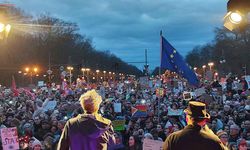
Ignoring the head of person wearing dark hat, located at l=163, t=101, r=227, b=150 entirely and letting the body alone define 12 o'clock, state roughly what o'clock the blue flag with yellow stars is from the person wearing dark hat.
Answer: The blue flag with yellow stars is roughly at 12 o'clock from the person wearing dark hat.

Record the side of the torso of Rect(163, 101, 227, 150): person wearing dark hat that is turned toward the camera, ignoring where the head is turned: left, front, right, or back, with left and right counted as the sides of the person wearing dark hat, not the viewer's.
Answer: back

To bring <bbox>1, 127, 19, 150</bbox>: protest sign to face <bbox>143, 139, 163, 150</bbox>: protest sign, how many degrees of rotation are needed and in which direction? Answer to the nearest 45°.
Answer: approximately 45° to its left

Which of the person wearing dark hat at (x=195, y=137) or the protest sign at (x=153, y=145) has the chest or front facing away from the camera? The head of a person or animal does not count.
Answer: the person wearing dark hat

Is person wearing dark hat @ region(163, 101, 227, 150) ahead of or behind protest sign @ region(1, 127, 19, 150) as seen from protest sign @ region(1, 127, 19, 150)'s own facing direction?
ahead

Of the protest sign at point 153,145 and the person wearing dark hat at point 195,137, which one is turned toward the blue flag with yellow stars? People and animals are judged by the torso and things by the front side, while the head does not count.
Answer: the person wearing dark hat

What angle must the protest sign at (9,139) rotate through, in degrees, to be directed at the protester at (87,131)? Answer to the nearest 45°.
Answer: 0° — it already faces them

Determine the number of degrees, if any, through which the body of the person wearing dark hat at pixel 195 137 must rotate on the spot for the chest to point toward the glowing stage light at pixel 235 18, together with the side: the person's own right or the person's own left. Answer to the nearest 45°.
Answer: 0° — they already face it

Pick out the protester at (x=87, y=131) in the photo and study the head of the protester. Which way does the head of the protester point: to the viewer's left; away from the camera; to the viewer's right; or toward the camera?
away from the camera

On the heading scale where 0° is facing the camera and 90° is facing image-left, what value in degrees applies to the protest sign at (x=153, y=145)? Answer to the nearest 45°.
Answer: approximately 0°

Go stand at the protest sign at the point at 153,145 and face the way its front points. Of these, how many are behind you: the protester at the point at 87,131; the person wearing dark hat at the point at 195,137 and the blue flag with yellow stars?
1

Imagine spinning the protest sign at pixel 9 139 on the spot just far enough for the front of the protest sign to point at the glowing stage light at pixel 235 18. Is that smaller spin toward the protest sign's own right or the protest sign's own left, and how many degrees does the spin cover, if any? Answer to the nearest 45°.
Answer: approximately 45° to the protest sign's own left
